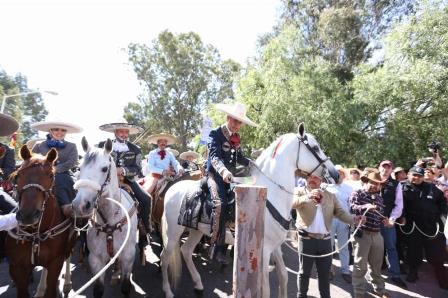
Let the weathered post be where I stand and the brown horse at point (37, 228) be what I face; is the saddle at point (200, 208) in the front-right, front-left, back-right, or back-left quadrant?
front-right

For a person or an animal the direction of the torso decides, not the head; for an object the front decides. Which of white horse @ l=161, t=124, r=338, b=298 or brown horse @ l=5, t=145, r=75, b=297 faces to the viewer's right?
the white horse

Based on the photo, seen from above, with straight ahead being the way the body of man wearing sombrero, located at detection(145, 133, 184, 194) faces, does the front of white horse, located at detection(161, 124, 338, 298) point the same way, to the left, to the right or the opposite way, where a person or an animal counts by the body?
to the left

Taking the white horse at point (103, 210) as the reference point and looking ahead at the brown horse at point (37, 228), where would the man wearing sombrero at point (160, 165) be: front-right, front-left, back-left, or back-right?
back-right

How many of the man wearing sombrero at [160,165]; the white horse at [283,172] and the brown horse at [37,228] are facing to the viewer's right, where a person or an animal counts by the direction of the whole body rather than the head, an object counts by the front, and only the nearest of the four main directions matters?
1

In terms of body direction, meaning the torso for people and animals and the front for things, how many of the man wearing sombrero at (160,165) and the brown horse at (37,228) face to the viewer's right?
0

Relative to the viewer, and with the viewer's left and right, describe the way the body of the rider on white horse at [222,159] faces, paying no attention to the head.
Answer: facing the viewer and to the right of the viewer

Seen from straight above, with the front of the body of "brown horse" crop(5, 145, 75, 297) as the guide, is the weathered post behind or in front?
in front

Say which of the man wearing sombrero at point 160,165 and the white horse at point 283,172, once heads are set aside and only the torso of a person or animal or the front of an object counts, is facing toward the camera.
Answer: the man wearing sombrero

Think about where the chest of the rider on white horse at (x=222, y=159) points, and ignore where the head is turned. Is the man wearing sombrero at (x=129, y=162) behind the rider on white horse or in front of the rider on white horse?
behind

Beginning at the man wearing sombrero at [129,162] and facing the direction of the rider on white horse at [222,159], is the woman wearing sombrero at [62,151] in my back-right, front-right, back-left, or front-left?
back-right

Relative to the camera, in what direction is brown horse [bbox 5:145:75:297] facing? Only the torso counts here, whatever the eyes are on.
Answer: toward the camera

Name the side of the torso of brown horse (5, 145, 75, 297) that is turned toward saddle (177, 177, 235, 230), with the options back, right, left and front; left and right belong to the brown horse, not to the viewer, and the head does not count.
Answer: left

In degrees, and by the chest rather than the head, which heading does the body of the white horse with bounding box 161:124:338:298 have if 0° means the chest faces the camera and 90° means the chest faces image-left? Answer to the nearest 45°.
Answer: approximately 270°

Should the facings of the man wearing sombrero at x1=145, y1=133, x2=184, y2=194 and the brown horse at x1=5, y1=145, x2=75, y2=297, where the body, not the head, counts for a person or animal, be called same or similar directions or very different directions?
same or similar directions

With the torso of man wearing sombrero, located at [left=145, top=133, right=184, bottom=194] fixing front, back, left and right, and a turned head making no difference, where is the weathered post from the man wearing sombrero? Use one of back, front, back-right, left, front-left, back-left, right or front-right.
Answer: front

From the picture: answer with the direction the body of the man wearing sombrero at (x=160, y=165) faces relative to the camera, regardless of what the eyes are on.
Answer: toward the camera
